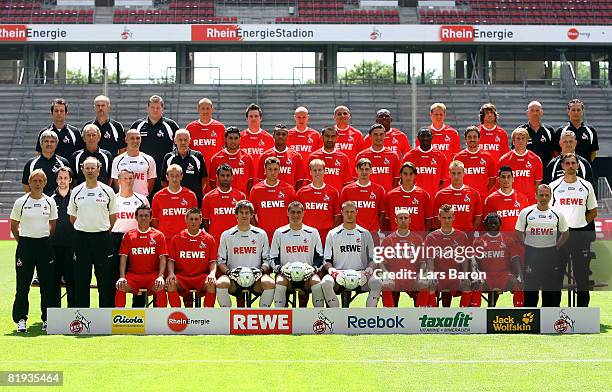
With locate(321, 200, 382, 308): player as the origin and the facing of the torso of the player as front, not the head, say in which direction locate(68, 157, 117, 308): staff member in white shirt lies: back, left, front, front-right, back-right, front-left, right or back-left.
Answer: right

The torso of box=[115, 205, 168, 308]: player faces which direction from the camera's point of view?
toward the camera

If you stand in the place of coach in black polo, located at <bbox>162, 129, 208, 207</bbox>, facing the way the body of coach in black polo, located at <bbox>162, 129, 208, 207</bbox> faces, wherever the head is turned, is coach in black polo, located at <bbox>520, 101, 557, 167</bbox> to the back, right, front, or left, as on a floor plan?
left

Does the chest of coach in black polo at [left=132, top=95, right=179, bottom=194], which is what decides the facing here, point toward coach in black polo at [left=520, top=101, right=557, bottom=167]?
no

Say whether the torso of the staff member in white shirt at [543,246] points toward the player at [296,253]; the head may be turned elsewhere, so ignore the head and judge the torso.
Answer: no

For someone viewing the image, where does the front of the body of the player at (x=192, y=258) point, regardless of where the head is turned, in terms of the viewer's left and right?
facing the viewer

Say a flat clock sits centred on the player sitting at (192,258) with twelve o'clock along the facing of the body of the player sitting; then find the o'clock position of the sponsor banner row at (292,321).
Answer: The sponsor banner row is roughly at 10 o'clock from the player sitting.

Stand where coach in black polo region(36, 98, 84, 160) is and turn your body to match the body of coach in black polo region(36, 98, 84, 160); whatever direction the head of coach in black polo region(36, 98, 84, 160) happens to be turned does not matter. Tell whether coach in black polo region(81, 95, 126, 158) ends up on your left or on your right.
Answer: on your left

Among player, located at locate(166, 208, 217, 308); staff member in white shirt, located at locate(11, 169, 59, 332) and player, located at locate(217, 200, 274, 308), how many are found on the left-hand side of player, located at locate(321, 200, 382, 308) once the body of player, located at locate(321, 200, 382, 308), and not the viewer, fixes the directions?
0

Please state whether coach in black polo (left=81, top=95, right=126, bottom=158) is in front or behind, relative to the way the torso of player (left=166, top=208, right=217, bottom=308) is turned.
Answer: behind

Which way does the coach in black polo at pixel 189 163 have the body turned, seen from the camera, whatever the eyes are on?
toward the camera

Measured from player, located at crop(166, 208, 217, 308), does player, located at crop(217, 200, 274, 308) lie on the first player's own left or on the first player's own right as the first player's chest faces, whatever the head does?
on the first player's own left

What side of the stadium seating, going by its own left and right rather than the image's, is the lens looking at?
front

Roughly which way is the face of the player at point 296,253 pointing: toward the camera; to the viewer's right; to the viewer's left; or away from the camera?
toward the camera

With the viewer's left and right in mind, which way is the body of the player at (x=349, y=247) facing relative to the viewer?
facing the viewer

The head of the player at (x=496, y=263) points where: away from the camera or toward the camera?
toward the camera

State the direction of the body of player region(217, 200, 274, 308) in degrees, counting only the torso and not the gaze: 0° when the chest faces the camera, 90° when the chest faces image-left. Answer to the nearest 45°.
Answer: approximately 0°

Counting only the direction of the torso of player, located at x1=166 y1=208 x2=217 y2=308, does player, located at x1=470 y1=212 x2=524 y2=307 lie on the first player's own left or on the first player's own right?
on the first player's own left
